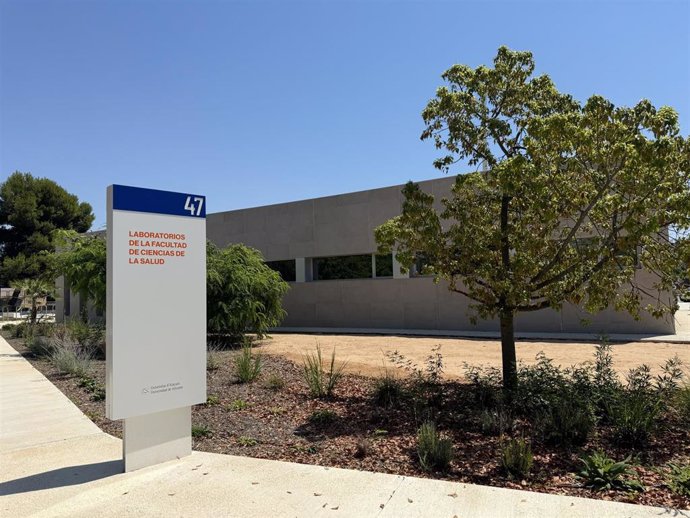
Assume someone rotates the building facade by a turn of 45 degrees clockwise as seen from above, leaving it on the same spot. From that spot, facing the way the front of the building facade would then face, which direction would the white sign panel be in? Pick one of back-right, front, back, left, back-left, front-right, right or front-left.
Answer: left

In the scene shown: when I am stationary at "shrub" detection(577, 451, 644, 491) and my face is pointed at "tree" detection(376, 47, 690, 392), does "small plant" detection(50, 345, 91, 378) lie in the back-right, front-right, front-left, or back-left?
front-left

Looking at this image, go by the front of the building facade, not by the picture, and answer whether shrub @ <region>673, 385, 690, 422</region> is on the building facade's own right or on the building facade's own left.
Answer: on the building facade's own left

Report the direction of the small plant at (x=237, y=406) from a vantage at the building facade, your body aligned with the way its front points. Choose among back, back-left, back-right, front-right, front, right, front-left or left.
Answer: front-left

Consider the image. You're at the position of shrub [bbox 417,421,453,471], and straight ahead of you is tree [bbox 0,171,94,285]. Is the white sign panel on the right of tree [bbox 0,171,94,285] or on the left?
left

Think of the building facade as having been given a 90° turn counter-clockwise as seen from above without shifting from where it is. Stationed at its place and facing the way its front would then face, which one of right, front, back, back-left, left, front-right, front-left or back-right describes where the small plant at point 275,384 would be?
front-right

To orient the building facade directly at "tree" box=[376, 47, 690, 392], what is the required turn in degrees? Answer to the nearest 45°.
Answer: approximately 45° to its left

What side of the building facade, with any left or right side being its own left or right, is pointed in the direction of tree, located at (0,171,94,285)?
right

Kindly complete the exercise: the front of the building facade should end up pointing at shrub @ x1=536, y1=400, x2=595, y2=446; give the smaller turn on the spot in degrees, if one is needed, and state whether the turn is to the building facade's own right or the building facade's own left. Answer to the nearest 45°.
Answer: approximately 45° to the building facade's own left
